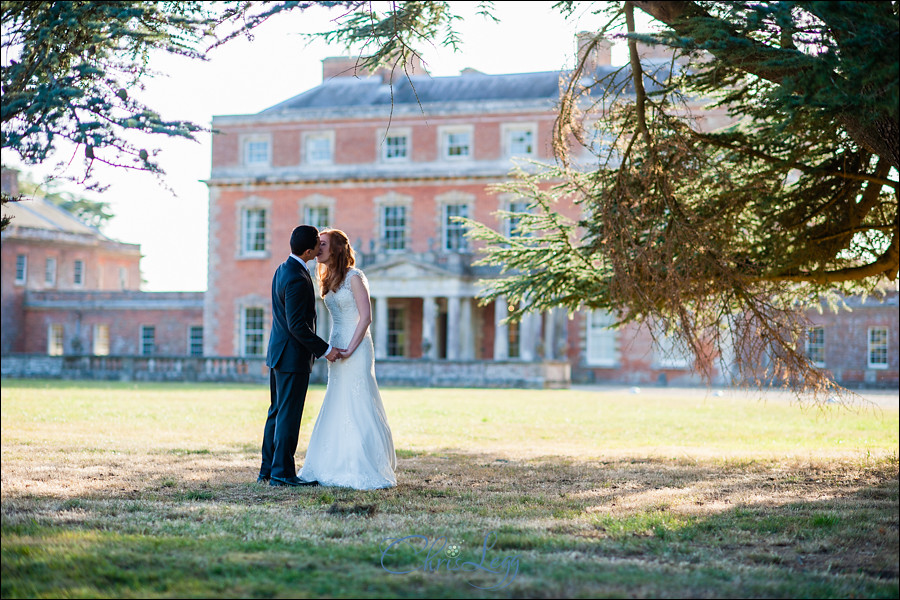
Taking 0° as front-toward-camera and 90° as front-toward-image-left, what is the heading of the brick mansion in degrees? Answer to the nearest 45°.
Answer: approximately 0°

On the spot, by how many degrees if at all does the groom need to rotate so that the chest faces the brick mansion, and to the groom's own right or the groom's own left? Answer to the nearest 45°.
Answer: approximately 90° to the groom's own left

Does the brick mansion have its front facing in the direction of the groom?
yes

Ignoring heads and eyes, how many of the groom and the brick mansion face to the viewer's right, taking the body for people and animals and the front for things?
1

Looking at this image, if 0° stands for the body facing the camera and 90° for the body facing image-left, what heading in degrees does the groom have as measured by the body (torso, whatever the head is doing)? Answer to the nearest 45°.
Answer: approximately 270°

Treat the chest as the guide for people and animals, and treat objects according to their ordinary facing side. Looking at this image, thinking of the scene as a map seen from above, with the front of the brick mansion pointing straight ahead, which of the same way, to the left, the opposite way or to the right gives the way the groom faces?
to the left

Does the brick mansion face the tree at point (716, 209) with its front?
yes
